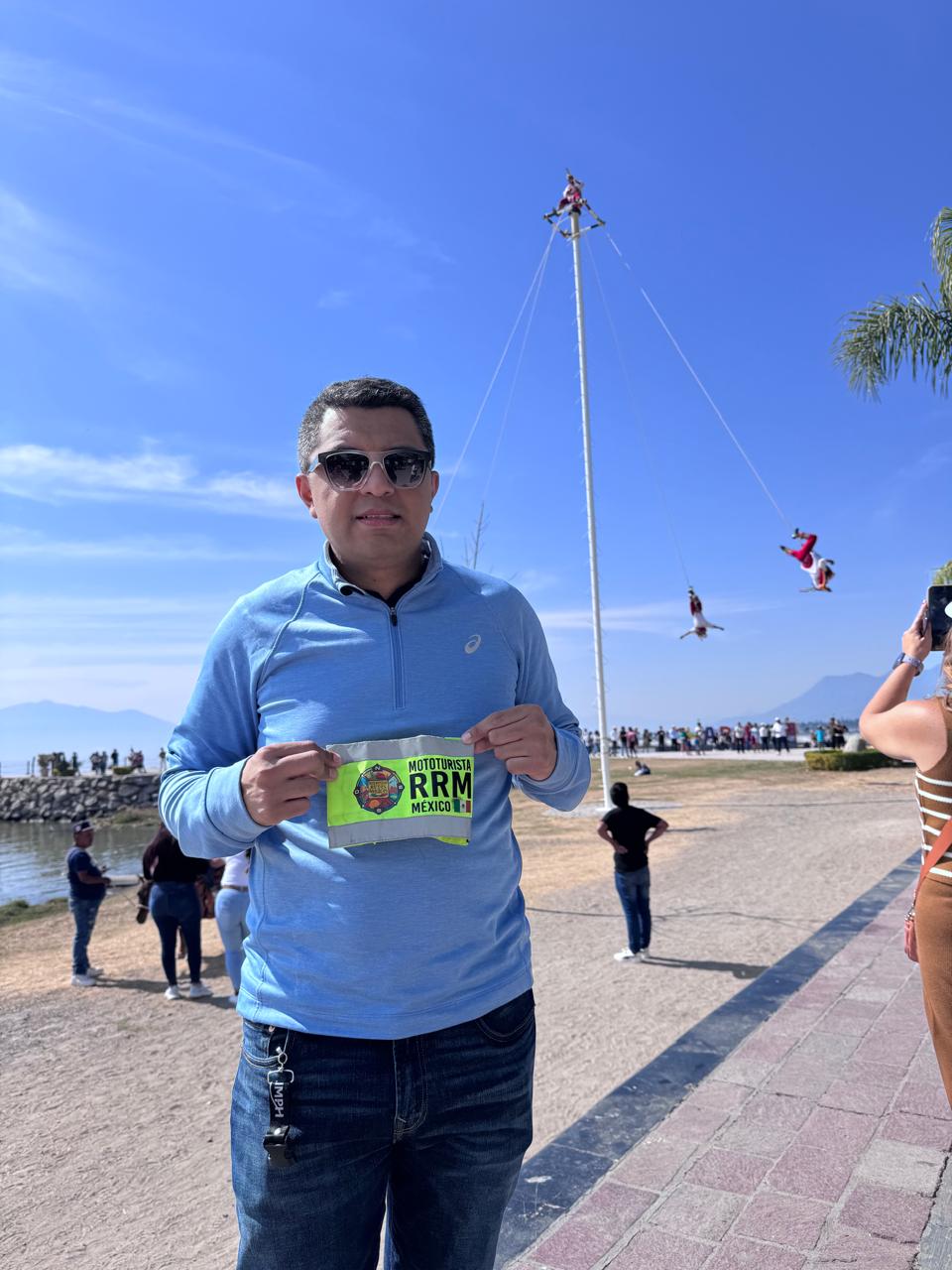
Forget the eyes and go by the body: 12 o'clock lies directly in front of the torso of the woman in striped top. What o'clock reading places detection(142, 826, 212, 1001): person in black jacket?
The person in black jacket is roughly at 10 o'clock from the woman in striped top.

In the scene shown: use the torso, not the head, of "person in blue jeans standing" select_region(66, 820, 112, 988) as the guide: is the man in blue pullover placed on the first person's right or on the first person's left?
on the first person's right

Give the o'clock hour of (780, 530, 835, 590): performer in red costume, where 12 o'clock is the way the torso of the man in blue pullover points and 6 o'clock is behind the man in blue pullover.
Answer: The performer in red costume is roughly at 7 o'clock from the man in blue pullover.

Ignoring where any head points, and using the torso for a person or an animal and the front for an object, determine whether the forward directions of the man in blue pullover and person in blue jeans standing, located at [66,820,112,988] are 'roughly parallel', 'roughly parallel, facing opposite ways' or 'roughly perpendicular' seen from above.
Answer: roughly perpendicular

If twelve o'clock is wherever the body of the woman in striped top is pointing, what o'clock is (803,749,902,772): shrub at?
The shrub is roughly at 12 o'clock from the woman in striped top.

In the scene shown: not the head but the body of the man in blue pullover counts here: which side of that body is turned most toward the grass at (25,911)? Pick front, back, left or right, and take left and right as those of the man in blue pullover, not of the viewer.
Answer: back

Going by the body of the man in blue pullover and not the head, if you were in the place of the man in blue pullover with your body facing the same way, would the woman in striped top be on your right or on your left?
on your left

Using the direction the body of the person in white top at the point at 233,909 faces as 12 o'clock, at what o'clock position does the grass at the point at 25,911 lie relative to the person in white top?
The grass is roughly at 10 o'clock from the person in white top.

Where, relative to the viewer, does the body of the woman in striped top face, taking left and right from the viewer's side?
facing away from the viewer

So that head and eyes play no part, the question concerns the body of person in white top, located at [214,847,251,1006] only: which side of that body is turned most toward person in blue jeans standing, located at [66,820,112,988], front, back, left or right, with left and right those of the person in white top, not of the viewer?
left

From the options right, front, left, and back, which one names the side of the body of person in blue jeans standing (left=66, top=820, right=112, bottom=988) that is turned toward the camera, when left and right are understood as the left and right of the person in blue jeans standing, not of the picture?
right
